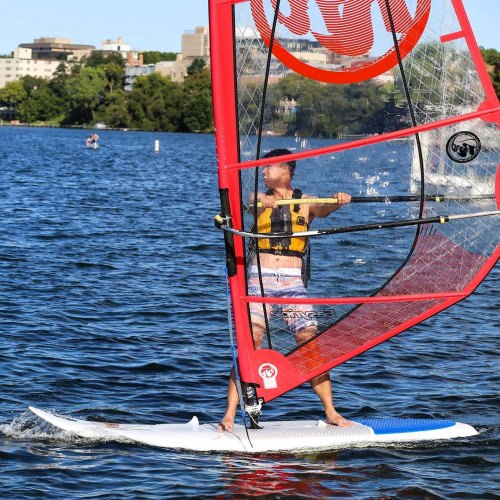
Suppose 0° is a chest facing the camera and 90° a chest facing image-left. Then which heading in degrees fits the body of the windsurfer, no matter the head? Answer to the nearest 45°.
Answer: approximately 0°

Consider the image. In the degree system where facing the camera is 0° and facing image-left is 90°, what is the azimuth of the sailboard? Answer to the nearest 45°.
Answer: approximately 90°
